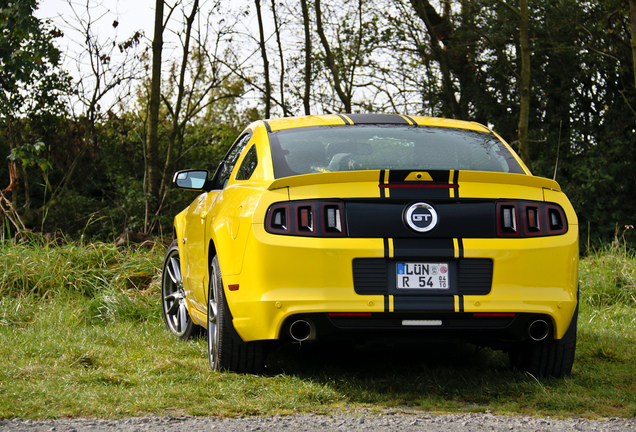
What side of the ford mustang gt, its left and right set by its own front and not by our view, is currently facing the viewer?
back

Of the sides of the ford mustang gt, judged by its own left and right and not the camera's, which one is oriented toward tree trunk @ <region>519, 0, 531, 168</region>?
front

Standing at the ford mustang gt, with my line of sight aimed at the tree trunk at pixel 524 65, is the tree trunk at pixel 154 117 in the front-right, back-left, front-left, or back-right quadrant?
front-left

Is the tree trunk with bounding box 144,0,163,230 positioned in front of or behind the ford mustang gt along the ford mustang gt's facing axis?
in front
